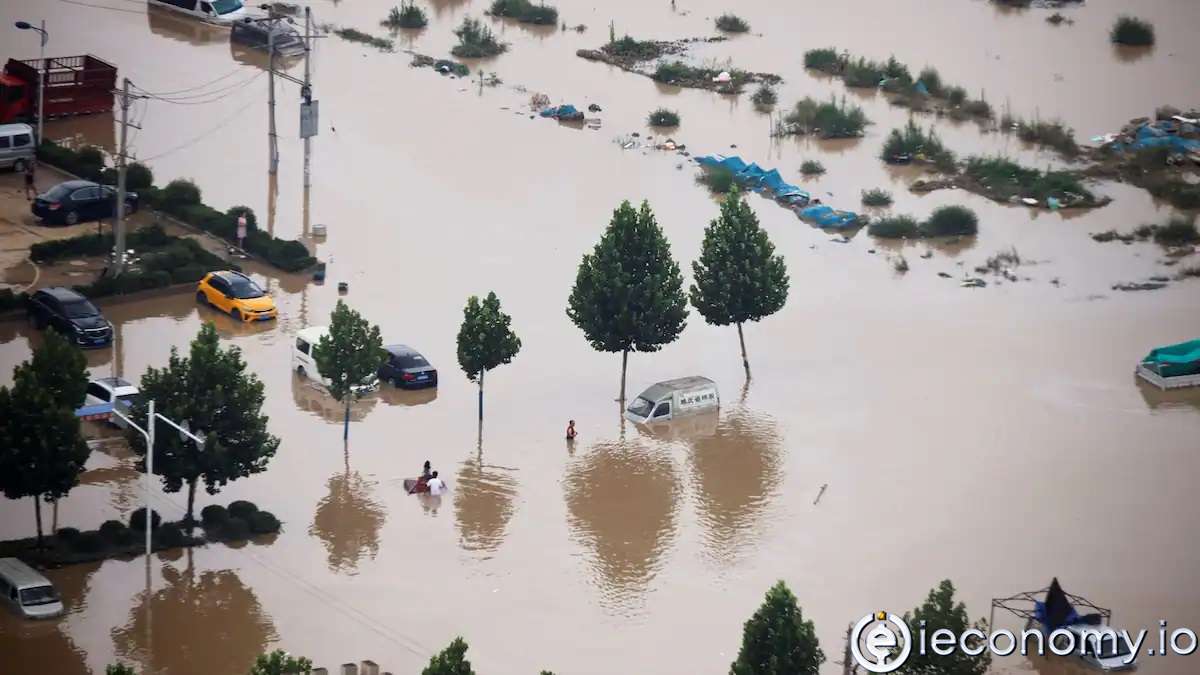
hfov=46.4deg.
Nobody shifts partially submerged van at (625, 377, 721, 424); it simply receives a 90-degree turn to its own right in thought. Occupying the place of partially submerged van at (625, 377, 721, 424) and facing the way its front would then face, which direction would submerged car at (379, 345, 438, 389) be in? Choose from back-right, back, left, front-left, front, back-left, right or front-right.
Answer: front-left

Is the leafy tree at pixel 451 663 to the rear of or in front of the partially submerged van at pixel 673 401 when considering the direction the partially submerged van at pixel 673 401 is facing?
in front

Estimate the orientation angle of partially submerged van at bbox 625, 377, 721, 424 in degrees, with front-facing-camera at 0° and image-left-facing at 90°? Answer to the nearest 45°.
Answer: approximately 45°

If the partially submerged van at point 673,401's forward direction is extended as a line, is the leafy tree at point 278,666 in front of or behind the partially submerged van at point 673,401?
in front

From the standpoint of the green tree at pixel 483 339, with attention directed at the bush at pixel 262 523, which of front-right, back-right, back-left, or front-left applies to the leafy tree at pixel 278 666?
front-left

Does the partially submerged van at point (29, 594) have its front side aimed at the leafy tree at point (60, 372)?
no

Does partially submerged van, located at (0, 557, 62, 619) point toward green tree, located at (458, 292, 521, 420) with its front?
no

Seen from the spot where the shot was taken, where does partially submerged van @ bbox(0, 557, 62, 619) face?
facing the viewer and to the right of the viewer

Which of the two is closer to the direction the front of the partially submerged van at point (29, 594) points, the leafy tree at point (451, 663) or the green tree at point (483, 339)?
the leafy tree
